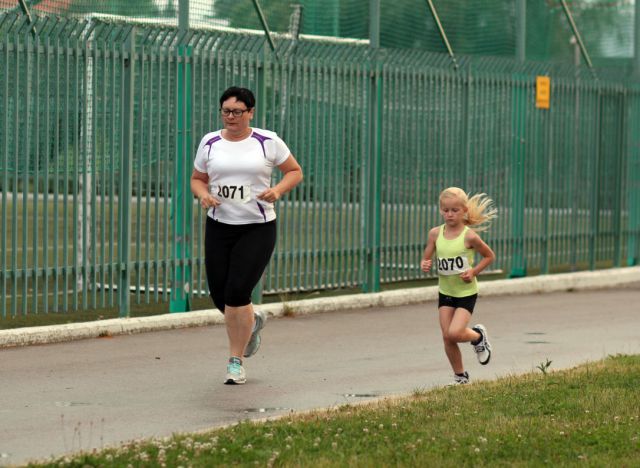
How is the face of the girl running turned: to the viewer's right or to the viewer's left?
to the viewer's left

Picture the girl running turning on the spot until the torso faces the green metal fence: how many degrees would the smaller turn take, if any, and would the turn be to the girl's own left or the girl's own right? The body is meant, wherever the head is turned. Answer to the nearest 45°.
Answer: approximately 135° to the girl's own right

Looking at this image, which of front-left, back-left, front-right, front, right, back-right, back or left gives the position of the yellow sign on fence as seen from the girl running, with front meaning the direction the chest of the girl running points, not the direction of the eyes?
back-right
